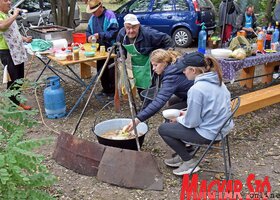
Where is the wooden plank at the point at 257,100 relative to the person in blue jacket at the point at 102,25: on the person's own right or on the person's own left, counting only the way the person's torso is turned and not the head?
on the person's own left

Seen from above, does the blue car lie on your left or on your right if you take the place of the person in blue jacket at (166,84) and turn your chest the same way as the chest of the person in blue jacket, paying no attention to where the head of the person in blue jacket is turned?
on your right

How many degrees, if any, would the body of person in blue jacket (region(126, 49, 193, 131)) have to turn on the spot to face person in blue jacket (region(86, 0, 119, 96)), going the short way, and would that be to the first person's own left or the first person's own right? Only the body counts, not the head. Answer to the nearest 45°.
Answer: approximately 45° to the first person's own right

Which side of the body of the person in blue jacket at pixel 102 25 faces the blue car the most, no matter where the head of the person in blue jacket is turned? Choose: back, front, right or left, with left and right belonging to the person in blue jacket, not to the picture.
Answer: back

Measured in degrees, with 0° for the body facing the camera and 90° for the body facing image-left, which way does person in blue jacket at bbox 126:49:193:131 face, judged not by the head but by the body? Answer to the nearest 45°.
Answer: approximately 90°

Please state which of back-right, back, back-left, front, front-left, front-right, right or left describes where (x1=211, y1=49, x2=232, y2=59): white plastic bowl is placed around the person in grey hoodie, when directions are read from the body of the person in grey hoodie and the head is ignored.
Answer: right

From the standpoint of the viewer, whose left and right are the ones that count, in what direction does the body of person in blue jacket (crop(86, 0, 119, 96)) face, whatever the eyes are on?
facing the viewer and to the left of the viewer

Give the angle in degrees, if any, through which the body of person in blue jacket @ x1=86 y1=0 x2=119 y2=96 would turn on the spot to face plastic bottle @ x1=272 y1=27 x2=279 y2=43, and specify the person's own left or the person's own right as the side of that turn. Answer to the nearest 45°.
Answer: approximately 135° to the person's own left

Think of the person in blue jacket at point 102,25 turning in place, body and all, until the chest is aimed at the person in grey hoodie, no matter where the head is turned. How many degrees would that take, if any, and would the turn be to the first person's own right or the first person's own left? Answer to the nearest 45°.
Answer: approximately 45° to the first person's own left

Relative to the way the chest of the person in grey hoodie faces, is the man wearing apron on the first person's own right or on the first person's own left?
on the first person's own right

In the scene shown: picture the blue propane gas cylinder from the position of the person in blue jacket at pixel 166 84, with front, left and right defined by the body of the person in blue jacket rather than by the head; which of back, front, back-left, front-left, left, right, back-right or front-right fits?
front-right

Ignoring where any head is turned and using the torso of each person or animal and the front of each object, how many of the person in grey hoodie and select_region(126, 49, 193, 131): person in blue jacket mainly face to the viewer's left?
2

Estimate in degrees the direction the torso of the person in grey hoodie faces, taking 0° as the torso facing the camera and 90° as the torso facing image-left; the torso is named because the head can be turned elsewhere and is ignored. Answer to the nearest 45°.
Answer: approximately 90°
